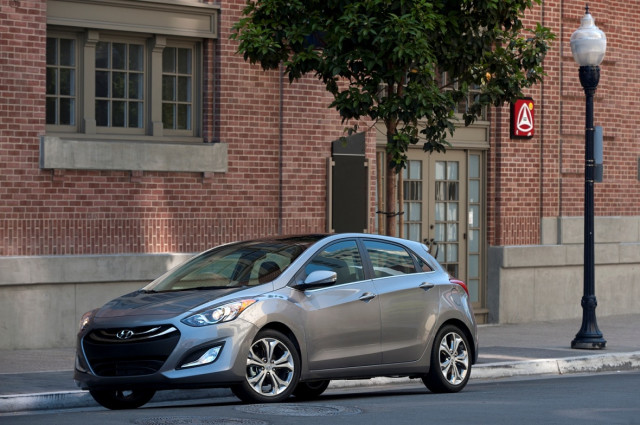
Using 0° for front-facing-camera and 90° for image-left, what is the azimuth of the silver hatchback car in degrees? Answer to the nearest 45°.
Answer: approximately 45°

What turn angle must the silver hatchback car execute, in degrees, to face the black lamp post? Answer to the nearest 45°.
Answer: approximately 180°

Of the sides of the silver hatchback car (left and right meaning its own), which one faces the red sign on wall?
back
